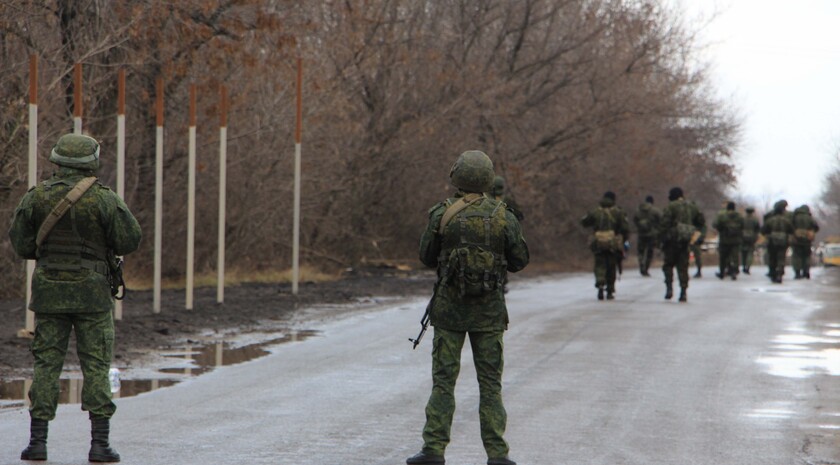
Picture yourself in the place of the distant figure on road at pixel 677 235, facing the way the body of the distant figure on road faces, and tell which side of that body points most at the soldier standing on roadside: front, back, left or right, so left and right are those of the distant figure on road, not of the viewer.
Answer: back

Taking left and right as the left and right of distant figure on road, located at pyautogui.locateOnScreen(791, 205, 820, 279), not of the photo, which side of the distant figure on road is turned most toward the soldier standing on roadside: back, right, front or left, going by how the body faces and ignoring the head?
back

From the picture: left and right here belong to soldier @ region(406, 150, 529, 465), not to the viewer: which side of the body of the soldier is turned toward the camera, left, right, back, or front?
back

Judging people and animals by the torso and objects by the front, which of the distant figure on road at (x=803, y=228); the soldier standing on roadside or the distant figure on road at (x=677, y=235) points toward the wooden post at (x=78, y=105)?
the soldier standing on roadside

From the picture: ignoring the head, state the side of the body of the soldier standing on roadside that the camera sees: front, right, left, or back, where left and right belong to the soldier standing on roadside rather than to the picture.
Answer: back

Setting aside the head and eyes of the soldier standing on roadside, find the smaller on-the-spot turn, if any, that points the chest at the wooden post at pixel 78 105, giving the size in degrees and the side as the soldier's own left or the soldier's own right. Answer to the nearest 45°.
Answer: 0° — they already face it

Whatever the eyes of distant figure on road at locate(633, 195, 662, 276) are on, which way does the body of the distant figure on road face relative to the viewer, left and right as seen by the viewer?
facing away from the viewer

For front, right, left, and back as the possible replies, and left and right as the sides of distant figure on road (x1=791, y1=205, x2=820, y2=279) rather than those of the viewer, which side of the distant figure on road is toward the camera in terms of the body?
back

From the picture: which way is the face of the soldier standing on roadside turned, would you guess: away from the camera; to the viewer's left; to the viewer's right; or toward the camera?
away from the camera

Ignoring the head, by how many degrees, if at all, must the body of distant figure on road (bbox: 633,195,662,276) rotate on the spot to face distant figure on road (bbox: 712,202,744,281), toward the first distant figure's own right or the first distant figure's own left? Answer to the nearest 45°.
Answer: approximately 135° to the first distant figure's own right

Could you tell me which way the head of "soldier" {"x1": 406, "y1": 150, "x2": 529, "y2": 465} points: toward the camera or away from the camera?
away from the camera

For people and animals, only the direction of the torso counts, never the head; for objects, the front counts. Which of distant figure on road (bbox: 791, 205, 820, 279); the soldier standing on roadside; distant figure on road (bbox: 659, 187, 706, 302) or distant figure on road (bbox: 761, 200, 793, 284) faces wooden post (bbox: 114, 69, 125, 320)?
the soldier standing on roadside

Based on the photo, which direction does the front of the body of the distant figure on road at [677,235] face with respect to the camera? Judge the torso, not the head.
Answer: away from the camera

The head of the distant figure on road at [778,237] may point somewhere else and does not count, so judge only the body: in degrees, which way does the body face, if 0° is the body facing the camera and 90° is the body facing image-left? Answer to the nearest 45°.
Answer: approximately 180°
